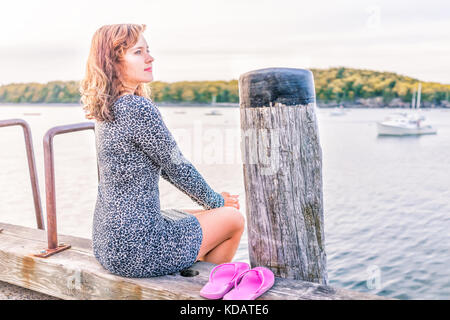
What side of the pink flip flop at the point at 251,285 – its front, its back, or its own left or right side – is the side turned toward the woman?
left

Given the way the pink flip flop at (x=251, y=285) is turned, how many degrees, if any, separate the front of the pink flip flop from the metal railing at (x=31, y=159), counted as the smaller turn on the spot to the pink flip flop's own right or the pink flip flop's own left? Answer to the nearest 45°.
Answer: approximately 90° to the pink flip flop's own left

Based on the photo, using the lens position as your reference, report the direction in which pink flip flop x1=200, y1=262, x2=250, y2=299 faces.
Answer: facing away from the viewer and to the right of the viewer

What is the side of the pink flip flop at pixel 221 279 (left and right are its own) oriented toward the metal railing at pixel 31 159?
left

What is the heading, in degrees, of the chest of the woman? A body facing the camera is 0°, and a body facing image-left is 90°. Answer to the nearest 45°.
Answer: approximately 225°

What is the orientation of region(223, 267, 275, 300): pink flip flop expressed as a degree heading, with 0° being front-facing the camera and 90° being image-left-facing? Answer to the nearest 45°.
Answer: approximately 225°

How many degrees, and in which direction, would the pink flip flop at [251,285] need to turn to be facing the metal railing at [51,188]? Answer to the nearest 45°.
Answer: approximately 90° to its left
